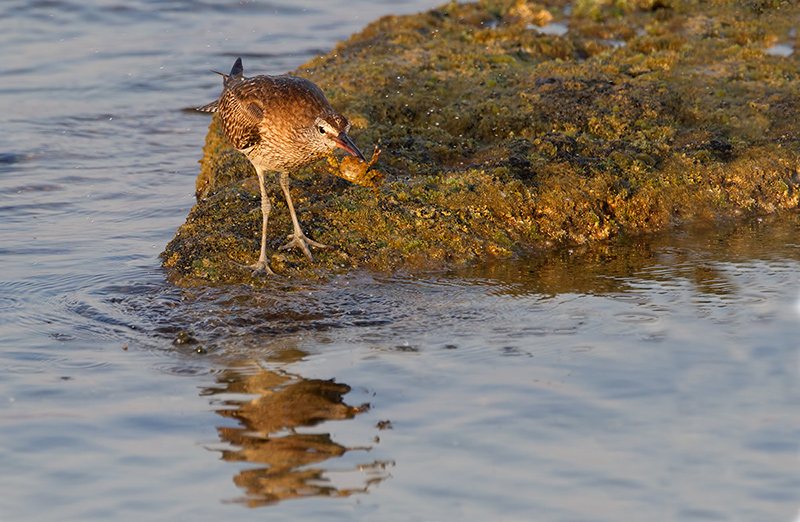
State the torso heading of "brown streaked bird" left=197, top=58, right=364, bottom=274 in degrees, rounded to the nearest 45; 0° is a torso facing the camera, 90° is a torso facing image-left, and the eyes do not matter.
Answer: approximately 315°
